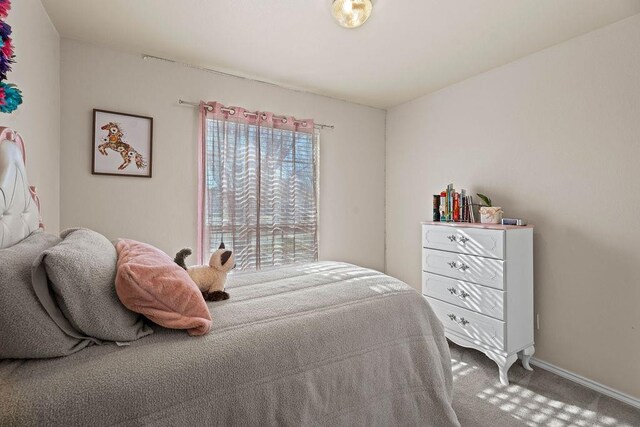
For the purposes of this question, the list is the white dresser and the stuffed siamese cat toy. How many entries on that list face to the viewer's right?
1

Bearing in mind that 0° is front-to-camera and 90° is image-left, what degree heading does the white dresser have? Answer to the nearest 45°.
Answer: approximately 45°

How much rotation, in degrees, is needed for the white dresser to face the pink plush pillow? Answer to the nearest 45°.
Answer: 0° — it already faces it

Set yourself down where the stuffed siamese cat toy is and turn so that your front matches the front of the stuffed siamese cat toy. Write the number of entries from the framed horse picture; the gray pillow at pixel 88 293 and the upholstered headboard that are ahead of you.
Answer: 0

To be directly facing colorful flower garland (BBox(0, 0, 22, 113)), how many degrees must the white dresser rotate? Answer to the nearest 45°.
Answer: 0° — it already faces it

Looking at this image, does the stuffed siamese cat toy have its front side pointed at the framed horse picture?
no

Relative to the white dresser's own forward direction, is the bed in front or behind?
in front

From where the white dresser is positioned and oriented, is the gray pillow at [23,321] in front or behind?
in front

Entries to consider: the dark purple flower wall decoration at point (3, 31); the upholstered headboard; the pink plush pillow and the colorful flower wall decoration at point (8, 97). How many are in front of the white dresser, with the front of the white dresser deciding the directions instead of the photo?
4

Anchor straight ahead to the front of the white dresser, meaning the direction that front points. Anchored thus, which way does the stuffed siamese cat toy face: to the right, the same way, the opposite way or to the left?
the opposite way

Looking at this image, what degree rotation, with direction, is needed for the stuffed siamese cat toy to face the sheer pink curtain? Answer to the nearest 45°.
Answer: approximately 90° to its left

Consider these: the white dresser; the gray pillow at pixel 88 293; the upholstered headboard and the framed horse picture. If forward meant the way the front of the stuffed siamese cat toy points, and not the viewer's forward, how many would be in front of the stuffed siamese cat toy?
1

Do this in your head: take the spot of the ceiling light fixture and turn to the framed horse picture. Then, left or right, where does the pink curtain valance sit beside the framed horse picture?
right

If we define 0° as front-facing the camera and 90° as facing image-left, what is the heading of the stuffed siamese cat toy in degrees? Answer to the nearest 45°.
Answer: approximately 270°
